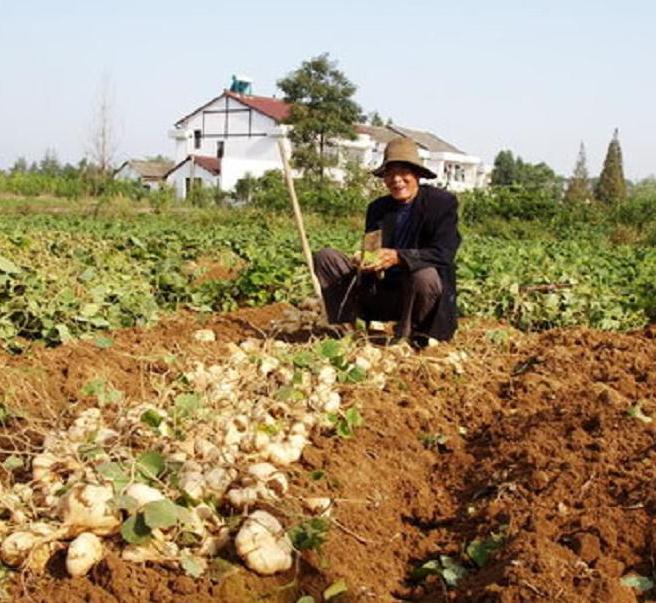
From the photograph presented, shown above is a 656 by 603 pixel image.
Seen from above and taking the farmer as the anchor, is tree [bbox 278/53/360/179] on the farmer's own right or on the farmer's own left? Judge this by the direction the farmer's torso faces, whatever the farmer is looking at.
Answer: on the farmer's own right

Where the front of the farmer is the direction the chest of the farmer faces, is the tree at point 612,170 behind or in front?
behind

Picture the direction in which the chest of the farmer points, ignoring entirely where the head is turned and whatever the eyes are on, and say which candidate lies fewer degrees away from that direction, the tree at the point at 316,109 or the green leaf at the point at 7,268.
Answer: the green leaf

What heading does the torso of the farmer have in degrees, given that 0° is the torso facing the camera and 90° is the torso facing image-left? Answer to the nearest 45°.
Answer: approximately 45°

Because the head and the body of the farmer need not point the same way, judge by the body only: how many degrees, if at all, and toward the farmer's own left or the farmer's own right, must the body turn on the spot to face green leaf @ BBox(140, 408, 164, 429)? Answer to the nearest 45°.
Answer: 0° — they already face it

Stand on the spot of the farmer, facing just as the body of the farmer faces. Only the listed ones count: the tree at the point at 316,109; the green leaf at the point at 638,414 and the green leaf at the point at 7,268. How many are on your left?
1

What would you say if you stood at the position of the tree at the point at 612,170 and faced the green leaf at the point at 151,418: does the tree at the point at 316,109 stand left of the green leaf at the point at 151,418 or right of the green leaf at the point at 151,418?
right

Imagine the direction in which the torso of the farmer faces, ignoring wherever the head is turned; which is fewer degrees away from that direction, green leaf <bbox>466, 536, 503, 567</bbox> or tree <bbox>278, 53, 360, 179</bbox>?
the green leaf

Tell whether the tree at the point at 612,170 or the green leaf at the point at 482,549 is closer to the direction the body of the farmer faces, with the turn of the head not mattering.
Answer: the green leaf

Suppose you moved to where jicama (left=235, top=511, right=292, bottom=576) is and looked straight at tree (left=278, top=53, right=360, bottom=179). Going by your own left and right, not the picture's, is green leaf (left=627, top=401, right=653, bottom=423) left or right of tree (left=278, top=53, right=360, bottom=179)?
right

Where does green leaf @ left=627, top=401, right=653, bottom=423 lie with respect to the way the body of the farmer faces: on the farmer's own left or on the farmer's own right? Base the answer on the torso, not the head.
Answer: on the farmer's own left
